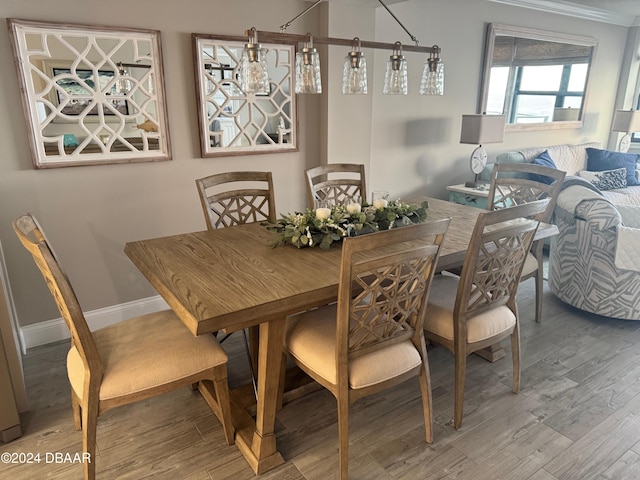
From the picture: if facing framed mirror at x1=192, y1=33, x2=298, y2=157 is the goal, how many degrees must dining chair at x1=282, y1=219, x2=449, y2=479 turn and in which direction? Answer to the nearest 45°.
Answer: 0° — it already faces it

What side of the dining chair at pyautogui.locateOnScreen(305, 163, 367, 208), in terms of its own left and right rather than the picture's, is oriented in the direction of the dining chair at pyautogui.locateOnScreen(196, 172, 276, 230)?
right

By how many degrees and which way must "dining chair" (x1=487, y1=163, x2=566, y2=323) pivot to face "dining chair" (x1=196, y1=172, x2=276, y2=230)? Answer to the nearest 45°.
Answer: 0° — it already faces it

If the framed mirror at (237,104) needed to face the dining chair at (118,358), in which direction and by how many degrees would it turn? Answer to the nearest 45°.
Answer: approximately 45° to its right

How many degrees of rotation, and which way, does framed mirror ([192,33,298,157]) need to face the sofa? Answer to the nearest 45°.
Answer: approximately 45° to its left

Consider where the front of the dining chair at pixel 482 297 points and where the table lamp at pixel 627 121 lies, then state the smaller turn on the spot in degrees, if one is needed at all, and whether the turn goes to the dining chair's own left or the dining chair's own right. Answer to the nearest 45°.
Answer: approximately 45° to the dining chair's own right

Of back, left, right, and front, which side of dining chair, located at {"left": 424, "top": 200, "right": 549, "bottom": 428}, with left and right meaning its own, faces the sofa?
right

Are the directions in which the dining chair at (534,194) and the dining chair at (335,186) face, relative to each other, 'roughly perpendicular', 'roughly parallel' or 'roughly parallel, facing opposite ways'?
roughly perpendicular

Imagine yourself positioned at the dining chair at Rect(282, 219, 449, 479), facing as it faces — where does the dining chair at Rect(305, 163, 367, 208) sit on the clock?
the dining chair at Rect(305, 163, 367, 208) is roughly at 1 o'clock from the dining chair at Rect(282, 219, 449, 479).

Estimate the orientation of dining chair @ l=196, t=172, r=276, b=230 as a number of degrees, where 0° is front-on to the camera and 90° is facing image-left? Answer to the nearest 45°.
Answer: approximately 315°

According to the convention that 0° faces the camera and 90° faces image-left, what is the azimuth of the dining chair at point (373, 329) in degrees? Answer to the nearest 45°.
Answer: approximately 135°

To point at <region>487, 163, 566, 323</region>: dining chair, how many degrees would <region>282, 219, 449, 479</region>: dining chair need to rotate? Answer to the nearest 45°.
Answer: approximately 90° to its right

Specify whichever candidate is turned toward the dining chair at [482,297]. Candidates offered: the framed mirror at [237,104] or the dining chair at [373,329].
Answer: the framed mirror

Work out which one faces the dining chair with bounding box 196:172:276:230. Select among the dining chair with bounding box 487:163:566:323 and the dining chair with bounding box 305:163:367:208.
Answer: the dining chair with bounding box 487:163:566:323

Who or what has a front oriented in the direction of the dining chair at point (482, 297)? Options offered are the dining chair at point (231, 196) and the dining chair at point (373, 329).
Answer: the dining chair at point (231, 196)
